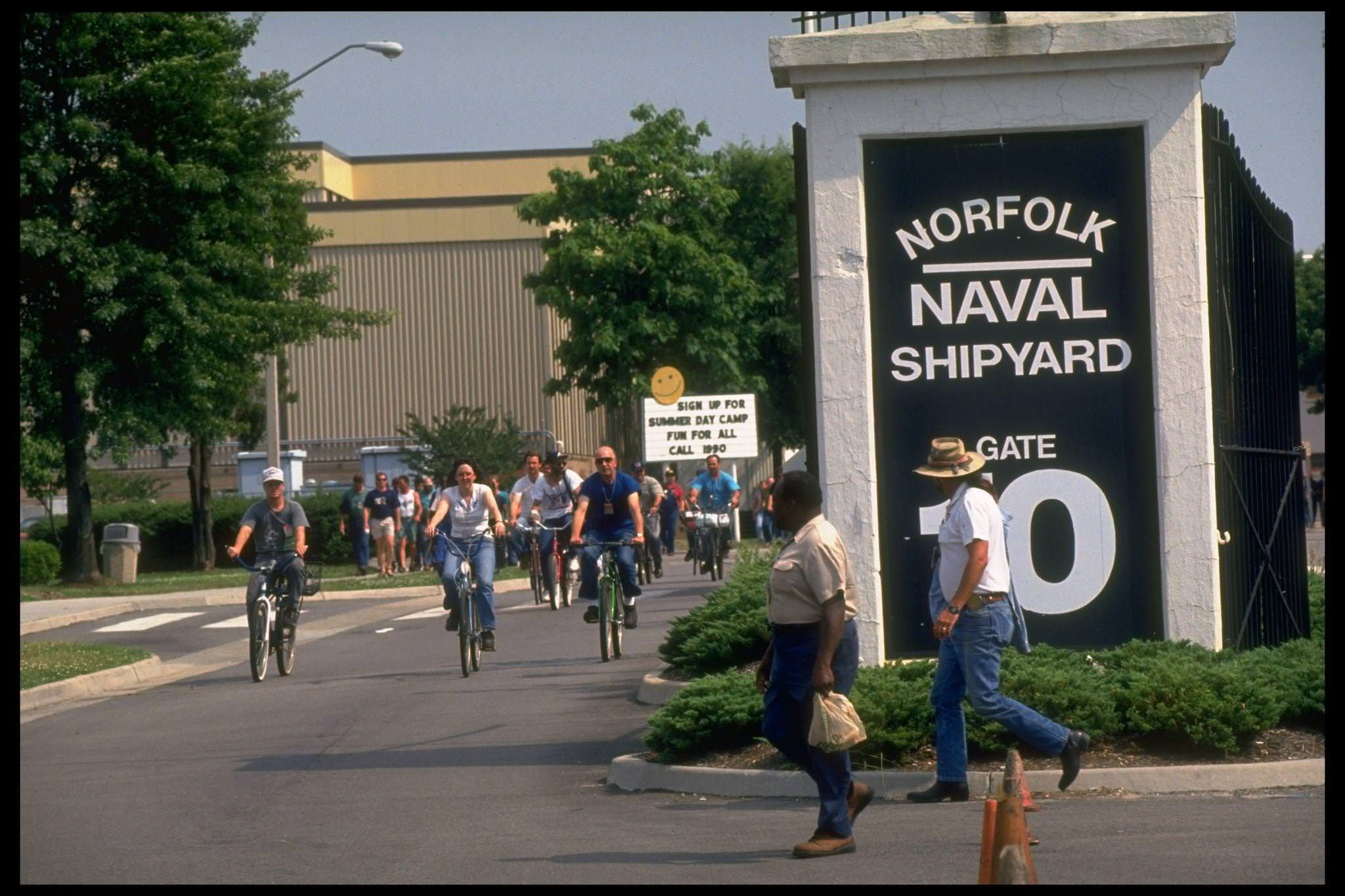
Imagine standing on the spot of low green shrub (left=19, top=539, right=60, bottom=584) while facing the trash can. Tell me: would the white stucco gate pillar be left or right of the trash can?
right

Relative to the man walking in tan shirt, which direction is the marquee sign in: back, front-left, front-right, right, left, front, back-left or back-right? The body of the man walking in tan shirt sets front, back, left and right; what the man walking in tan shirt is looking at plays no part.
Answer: right

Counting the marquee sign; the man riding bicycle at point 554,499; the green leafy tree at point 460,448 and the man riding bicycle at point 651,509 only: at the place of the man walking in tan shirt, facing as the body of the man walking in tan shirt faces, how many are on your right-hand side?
4

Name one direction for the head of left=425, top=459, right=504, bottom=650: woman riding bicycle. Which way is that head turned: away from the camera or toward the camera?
toward the camera

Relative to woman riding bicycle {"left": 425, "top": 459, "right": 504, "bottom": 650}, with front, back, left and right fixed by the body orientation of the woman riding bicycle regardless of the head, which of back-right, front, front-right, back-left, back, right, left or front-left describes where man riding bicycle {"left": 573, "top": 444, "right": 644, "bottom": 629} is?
left

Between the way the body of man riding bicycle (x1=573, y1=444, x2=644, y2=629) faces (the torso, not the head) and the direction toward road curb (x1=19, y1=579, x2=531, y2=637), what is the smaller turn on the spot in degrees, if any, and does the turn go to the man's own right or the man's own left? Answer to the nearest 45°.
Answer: approximately 135° to the man's own right

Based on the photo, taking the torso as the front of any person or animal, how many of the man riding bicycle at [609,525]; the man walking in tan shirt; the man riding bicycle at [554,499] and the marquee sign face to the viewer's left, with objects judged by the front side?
1

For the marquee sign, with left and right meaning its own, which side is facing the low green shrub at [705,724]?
front

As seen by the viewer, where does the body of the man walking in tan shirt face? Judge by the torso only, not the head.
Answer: to the viewer's left

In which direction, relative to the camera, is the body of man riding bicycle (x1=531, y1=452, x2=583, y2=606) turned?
toward the camera

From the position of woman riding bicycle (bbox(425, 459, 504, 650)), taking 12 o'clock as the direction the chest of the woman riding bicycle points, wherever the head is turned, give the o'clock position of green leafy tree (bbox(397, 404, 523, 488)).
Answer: The green leafy tree is roughly at 6 o'clock from the woman riding bicycle.

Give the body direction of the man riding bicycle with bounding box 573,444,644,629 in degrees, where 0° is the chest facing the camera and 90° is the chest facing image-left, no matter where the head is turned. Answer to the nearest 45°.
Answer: approximately 0°
